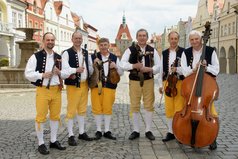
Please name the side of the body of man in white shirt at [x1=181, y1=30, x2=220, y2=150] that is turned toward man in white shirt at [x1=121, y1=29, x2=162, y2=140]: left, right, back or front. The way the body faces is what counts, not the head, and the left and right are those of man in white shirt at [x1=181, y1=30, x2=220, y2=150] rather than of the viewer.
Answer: right

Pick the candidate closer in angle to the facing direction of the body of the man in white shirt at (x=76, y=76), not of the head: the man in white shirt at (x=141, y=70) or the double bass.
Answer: the double bass

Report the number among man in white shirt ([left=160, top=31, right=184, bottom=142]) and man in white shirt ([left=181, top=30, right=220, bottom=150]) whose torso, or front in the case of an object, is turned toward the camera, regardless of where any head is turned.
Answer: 2

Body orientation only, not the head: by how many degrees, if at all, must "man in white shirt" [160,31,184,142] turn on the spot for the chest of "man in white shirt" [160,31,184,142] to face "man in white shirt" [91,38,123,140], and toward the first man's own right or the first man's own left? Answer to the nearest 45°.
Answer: approximately 90° to the first man's own right

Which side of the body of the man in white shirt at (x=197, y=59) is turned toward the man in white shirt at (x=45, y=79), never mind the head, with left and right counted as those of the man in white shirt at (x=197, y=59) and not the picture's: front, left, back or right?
right

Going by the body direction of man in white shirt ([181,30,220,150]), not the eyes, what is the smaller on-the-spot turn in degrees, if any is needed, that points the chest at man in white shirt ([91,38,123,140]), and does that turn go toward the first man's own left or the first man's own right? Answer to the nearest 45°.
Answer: approximately 90° to the first man's own right

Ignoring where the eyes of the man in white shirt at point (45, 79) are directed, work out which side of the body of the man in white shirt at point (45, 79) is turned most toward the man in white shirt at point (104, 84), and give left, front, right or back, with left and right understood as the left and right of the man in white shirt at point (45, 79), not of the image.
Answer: left

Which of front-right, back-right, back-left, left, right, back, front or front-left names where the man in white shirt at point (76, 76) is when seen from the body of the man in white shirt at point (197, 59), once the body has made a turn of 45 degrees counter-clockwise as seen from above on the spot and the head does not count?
back-right

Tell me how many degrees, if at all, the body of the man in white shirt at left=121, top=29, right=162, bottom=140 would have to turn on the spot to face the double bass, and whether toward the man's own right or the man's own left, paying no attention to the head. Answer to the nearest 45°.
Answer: approximately 45° to the man's own left

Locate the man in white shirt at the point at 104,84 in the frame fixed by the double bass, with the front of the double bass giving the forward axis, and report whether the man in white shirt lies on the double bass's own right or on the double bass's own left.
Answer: on the double bass's own right

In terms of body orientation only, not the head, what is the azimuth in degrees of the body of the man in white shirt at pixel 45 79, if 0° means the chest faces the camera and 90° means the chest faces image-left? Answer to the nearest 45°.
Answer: approximately 315°

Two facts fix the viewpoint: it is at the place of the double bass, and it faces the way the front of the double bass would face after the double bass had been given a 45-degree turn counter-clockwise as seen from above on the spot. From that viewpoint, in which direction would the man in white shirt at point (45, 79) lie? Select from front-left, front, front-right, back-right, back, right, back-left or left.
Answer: back-right

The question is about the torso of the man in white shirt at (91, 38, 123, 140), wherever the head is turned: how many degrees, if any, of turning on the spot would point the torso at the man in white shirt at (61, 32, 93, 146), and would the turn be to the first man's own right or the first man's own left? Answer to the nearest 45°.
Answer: approximately 45° to the first man's own right

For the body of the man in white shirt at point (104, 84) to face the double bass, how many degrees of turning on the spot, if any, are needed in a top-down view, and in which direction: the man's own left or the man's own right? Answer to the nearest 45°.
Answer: approximately 45° to the man's own left

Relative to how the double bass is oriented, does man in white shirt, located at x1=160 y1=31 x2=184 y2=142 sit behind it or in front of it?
behind
